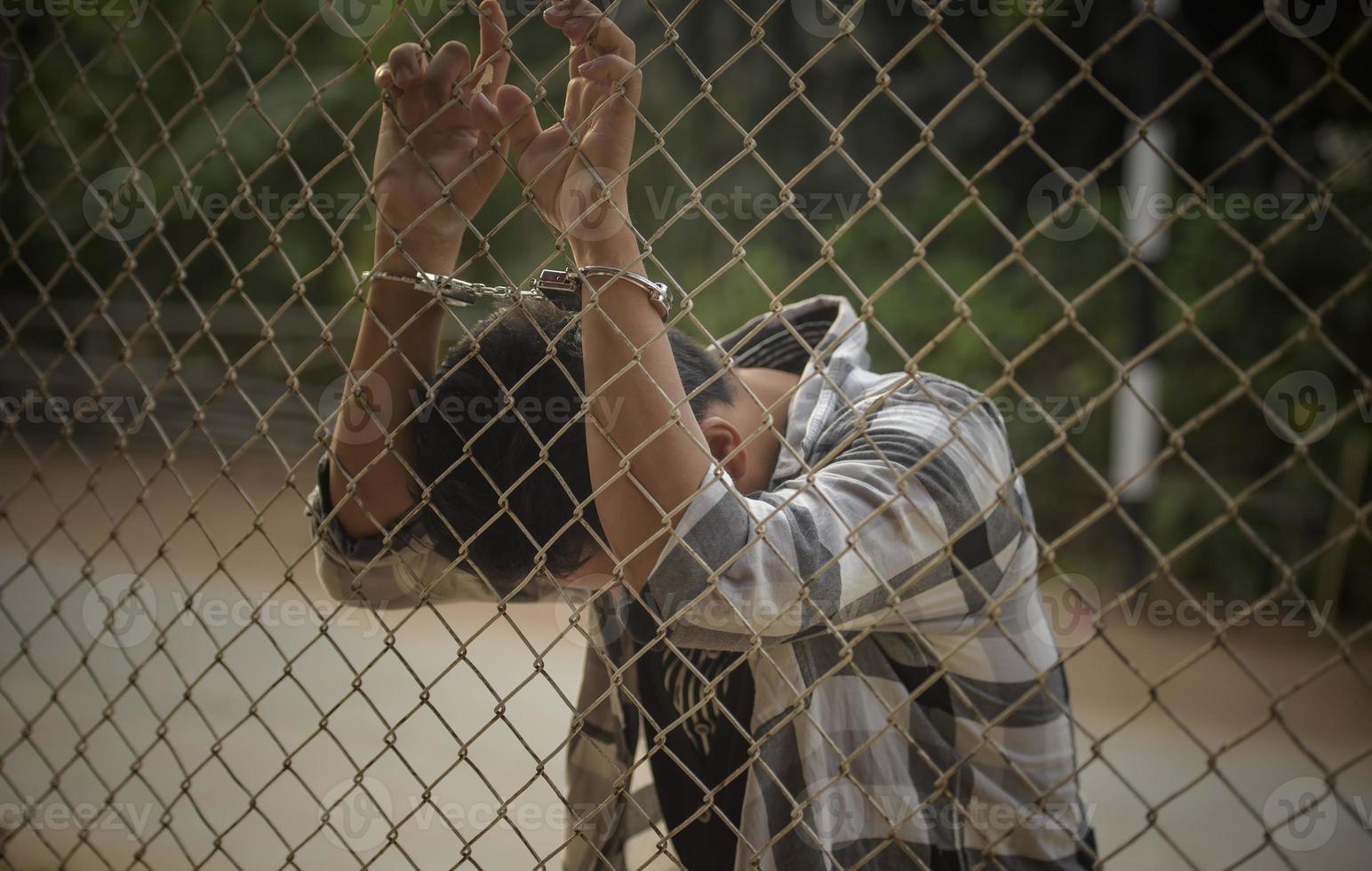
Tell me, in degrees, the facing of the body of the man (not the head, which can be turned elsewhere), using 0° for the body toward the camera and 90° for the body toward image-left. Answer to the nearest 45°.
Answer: approximately 45°
